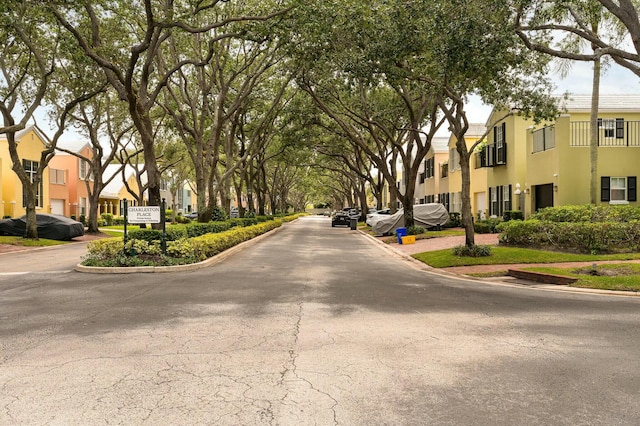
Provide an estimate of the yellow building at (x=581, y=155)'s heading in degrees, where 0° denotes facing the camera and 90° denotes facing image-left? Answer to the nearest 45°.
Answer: approximately 45°

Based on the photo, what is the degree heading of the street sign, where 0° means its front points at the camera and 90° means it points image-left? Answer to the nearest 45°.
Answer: approximately 0°

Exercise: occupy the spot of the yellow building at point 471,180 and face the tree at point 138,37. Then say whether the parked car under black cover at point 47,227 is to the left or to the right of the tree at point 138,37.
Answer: right

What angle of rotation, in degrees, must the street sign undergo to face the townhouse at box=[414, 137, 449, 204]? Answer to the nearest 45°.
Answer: approximately 135° to its left

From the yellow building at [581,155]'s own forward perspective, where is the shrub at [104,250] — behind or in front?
in front

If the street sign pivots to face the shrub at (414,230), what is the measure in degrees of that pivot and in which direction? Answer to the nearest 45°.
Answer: approximately 135° to its left

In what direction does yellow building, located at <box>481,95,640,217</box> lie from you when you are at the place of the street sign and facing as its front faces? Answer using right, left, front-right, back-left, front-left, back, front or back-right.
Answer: left
